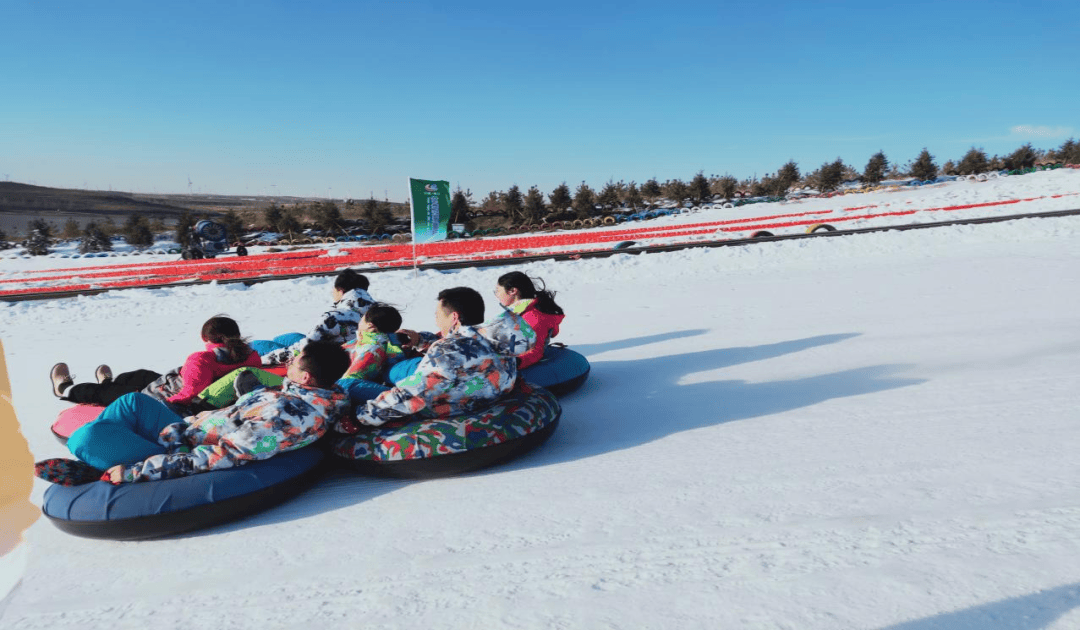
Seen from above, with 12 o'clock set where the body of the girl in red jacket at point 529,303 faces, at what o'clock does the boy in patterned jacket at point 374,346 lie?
The boy in patterned jacket is roughly at 11 o'clock from the girl in red jacket.

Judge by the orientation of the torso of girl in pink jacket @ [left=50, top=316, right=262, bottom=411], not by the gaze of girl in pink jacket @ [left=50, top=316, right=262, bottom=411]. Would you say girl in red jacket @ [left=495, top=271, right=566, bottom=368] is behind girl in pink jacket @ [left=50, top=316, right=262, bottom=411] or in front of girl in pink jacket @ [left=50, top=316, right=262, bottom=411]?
behind

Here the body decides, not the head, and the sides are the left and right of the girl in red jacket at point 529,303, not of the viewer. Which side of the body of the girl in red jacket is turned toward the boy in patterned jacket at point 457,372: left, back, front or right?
left

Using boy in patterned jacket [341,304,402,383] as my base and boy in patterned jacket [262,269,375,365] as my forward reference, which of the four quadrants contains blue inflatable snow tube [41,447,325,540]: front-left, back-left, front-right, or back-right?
back-left

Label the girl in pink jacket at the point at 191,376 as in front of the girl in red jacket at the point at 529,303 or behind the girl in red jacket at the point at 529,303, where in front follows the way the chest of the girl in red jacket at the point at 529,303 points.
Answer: in front

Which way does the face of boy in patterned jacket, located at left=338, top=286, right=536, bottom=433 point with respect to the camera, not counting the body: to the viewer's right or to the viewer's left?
to the viewer's left

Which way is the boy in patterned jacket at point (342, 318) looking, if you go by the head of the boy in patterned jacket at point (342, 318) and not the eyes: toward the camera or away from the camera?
away from the camera

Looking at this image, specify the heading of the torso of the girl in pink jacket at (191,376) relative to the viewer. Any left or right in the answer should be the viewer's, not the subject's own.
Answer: facing to the left of the viewer

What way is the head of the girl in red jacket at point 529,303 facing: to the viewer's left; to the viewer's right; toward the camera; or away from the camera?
to the viewer's left

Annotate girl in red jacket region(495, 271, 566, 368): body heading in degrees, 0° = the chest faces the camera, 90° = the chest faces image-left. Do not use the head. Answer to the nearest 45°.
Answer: approximately 90°

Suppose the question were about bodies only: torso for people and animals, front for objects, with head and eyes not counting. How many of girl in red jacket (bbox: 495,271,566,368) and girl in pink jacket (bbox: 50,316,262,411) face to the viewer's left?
2
